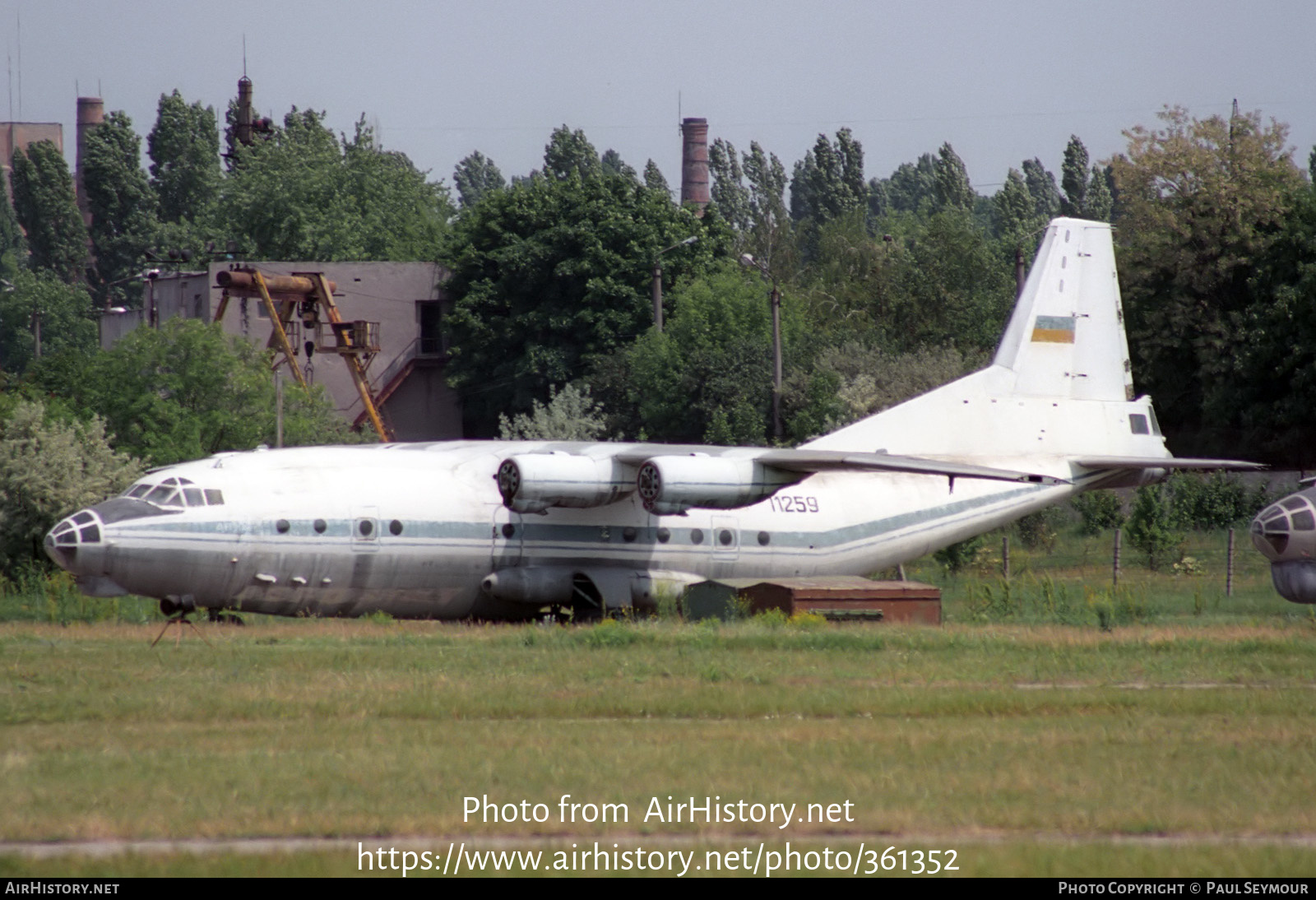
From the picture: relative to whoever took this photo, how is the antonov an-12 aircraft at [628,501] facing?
facing the viewer and to the left of the viewer

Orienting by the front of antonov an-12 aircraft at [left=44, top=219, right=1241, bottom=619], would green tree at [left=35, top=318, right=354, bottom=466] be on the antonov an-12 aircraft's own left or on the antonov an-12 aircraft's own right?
on the antonov an-12 aircraft's own right

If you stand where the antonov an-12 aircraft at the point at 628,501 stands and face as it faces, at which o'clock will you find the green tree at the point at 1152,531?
The green tree is roughly at 6 o'clock from the antonov an-12 aircraft.

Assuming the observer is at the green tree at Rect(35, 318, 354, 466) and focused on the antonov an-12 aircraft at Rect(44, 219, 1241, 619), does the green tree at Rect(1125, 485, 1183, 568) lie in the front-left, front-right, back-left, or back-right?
front-left

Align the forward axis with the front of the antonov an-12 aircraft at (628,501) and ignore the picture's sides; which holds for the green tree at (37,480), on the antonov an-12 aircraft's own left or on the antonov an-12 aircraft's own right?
on the antonov an-12 aircraft's own right

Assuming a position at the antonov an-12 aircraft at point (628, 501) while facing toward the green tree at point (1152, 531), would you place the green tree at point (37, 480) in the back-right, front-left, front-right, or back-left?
back-left
